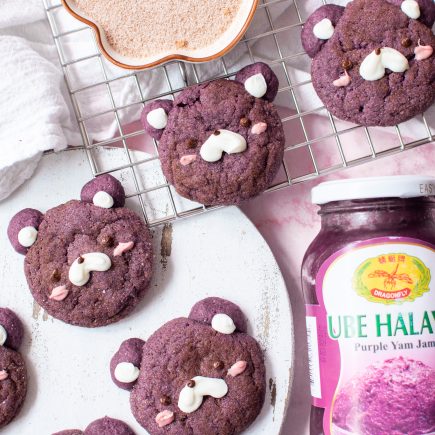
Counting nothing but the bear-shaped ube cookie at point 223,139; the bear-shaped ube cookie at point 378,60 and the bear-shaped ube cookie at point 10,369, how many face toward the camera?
3

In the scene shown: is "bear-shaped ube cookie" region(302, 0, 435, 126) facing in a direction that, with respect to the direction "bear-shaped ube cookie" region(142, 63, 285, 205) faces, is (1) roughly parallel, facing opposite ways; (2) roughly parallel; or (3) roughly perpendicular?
roughly parallel

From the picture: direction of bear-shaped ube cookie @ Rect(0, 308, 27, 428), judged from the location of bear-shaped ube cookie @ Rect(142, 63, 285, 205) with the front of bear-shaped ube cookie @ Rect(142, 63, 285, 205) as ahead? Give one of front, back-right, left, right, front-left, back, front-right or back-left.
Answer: right

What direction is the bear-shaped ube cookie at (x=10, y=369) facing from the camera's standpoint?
toward the camera

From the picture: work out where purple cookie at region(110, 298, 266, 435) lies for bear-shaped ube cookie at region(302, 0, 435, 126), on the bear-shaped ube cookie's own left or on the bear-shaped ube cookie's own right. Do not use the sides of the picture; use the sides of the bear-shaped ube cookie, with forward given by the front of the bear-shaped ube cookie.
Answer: on the bear-shaped ube cookie's own right

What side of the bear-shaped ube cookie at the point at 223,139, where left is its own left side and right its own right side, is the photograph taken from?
front

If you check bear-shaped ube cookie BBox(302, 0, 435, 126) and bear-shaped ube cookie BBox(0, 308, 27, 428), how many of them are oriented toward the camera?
2

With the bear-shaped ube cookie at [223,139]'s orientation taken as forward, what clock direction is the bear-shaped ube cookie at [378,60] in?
the bear-shaped ube cookie at [378,60] is roughly at 9 o'clock from the bear-shaped ube cookie at [223,139].
